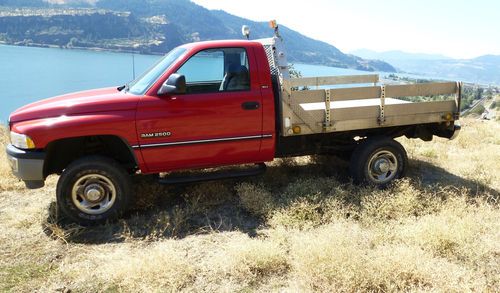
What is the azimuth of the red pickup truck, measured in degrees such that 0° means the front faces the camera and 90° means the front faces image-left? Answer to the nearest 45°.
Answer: approximately 90°
